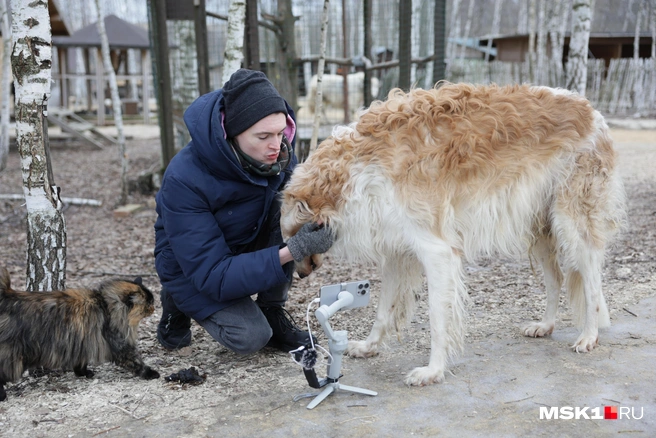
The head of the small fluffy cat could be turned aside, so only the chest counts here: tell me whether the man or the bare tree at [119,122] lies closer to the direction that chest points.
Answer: the man

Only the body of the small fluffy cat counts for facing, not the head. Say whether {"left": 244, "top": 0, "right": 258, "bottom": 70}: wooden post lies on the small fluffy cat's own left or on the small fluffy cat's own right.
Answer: on the small fluffy cat's own left

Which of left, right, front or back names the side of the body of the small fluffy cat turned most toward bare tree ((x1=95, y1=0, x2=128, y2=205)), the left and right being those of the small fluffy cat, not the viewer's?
left

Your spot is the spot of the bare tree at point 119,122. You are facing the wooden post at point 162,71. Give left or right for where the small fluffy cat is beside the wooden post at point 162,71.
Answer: right

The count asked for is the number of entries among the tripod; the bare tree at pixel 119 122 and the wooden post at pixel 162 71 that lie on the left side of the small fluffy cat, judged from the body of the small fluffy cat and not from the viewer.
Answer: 2

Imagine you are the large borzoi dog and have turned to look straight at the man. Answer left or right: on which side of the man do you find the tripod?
left

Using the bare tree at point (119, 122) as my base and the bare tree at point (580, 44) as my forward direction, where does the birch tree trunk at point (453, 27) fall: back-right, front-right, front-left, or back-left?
front-left

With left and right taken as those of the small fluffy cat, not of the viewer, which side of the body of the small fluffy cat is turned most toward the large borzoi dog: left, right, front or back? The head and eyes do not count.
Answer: front

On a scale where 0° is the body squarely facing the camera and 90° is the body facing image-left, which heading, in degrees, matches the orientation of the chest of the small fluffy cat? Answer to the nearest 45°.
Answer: approximately 270°

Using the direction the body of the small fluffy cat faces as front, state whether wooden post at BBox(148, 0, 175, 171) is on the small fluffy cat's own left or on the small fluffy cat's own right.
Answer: on the small fluffy cat's own left

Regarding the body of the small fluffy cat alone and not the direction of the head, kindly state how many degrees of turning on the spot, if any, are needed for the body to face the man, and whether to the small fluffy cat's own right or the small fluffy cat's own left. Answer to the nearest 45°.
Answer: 0° — it already faces them
